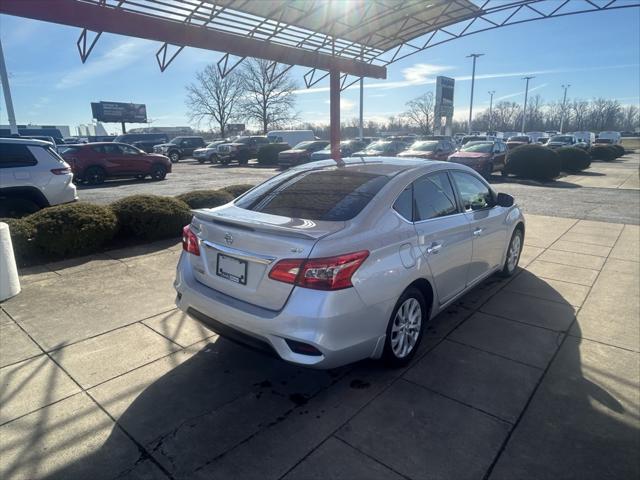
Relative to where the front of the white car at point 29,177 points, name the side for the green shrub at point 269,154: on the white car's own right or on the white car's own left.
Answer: on the white car's own right

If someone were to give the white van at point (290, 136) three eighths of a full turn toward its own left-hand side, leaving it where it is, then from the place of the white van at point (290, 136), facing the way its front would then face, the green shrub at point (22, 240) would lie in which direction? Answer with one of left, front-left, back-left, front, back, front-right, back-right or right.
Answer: right

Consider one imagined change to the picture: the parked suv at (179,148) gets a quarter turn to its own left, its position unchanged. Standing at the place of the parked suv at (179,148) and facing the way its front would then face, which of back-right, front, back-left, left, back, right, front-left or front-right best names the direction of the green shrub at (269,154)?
front

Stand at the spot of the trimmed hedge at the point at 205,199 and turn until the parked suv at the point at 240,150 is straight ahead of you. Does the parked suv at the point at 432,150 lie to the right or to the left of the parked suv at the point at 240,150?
right

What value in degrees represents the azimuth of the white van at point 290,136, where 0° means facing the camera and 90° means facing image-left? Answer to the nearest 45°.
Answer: approximately 45°

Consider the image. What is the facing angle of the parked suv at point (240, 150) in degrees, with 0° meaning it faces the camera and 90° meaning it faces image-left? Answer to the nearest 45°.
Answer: approximately 45°

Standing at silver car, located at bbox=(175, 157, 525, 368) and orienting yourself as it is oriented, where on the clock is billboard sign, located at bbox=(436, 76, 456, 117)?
The billboard sign is roughly at 11 o'clock from the silver car.

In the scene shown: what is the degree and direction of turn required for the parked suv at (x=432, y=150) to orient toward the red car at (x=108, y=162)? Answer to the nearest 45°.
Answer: approximately 45° to its right

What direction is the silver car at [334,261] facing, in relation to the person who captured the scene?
facing away from the viewer and to the right of the viewer

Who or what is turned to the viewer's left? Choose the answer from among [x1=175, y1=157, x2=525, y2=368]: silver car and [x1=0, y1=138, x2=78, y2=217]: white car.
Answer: the white car

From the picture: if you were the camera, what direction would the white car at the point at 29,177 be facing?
facing to the left of the viewer

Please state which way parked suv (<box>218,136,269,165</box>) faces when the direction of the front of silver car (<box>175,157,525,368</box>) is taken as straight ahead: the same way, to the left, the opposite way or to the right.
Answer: the opposite way

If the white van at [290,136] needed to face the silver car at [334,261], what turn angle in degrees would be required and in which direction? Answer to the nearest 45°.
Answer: approximately 45° to its left

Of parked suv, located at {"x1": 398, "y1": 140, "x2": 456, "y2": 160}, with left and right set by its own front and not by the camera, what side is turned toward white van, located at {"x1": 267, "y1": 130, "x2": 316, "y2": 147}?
right
